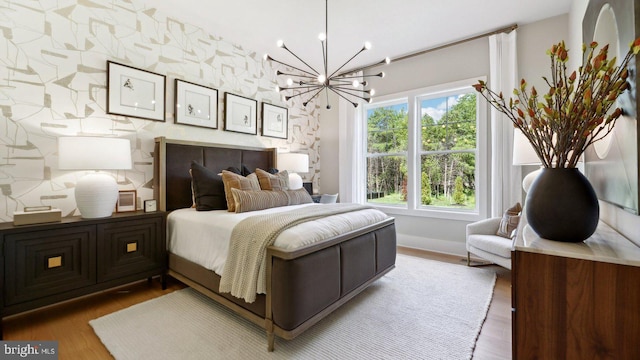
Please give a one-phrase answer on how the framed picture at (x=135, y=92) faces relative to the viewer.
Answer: facing the viewer and to the right of the viewer

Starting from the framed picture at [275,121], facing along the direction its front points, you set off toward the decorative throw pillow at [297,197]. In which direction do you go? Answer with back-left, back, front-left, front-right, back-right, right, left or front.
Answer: front-right

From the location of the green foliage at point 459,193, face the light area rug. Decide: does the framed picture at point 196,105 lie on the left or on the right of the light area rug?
right

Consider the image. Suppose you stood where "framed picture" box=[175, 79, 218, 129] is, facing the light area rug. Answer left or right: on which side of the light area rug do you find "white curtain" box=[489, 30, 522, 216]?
left

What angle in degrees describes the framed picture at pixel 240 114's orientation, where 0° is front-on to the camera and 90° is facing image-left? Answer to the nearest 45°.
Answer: approximately 315°

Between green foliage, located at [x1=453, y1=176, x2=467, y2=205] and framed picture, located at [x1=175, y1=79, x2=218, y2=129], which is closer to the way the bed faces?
the green foliage

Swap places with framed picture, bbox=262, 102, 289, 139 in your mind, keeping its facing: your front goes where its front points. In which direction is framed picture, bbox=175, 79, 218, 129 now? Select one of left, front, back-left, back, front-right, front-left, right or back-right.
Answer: right

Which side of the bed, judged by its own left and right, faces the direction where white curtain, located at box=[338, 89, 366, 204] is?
left

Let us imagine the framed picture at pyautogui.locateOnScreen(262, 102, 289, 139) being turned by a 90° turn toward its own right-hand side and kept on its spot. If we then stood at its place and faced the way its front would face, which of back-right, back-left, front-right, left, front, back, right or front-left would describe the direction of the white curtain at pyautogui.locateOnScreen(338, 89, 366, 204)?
back-left

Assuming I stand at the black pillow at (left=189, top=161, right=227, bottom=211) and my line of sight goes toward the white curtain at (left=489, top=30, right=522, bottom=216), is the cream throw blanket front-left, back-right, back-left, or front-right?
front-right

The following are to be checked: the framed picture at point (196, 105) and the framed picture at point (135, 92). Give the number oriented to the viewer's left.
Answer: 0

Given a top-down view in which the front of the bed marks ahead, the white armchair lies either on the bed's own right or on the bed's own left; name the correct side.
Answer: on the bed's own left
